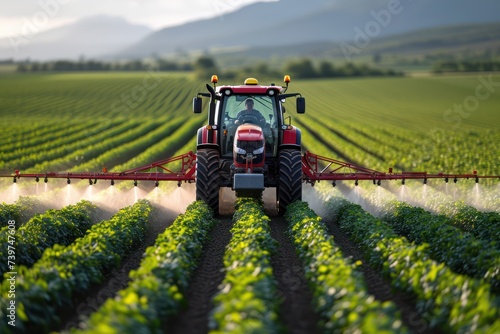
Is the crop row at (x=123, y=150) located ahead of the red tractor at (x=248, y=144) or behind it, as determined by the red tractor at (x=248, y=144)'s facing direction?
behind

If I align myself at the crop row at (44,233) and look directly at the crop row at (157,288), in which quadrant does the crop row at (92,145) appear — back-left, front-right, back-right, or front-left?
back-left

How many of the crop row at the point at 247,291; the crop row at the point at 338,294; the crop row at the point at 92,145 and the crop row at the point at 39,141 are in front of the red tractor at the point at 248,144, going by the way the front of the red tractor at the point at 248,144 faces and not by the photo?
2

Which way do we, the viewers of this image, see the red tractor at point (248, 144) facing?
facing the viewer

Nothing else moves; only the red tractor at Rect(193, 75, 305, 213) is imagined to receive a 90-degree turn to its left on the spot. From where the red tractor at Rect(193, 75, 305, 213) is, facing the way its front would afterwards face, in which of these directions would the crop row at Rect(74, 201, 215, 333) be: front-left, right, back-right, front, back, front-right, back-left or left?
right

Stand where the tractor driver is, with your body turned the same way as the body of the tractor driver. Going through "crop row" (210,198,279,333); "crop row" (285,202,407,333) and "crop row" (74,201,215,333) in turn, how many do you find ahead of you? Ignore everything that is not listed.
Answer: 3

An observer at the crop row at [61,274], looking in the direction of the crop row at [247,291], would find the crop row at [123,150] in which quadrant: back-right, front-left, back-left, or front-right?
back-left

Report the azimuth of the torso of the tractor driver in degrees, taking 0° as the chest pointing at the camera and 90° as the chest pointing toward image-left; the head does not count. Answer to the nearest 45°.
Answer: approximately 0°

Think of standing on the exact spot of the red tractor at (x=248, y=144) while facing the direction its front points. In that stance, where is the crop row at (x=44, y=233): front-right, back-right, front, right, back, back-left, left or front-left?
front-right

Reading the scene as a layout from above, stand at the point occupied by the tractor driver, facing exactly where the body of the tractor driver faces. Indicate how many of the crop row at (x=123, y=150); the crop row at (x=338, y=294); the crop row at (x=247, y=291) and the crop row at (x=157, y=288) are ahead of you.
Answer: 3

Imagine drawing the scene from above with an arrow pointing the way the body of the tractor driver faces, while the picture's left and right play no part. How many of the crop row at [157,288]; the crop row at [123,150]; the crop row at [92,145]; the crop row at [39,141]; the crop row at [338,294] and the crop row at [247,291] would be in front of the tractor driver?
3

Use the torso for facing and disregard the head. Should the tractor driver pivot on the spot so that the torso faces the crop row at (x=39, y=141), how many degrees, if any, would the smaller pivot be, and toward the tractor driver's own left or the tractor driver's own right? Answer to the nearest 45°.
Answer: approximately 135° to the tractor driver's own right

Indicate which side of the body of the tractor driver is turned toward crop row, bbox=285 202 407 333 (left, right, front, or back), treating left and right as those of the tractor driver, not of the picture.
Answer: front

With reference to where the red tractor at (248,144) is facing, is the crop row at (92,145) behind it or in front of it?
behind
